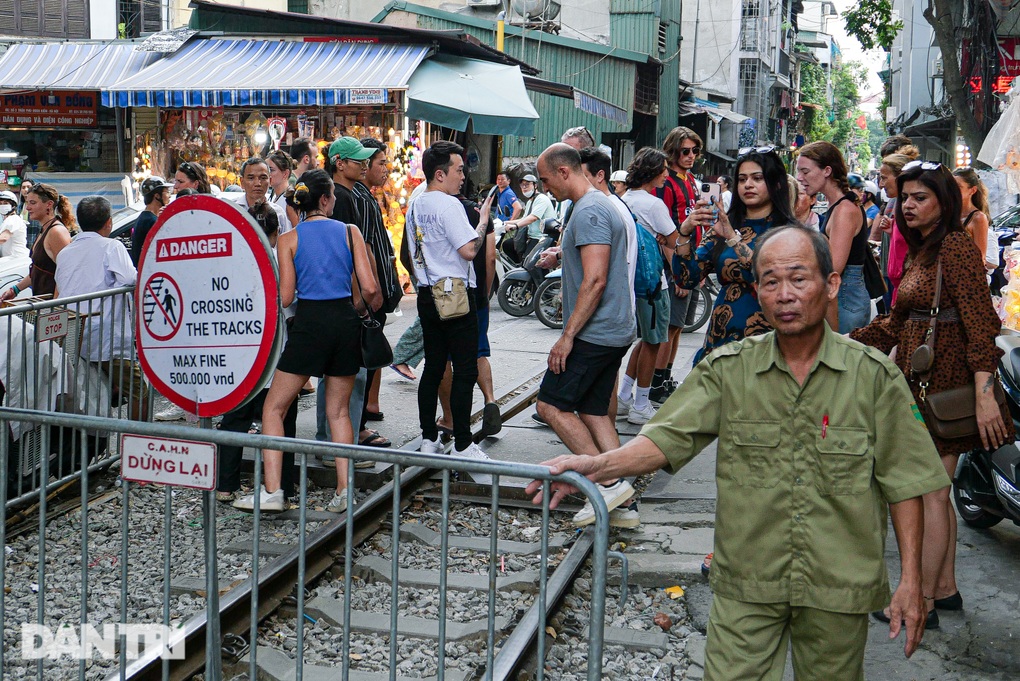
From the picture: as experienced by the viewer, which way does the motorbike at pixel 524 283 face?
facing the viewer and to the left of the viewer

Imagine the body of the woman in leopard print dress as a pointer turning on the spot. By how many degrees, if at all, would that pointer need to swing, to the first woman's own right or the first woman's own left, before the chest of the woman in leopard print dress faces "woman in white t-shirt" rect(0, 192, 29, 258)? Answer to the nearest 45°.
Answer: approximately 90° to the first woman's own right

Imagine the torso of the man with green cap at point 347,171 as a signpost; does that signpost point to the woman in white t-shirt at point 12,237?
no

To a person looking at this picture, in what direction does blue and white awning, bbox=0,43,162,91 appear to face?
facing the viewer

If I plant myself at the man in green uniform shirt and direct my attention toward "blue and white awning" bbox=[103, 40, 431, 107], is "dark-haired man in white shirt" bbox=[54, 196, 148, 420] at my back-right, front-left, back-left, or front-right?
front-left

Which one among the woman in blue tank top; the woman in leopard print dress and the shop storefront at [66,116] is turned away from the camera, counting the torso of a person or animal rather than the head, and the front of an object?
the woman in blue tank top

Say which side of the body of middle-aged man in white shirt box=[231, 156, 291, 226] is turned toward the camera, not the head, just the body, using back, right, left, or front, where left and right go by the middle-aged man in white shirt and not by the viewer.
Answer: front

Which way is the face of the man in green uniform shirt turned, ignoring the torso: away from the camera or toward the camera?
toward the camera

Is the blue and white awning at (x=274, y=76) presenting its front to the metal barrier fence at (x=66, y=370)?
yes

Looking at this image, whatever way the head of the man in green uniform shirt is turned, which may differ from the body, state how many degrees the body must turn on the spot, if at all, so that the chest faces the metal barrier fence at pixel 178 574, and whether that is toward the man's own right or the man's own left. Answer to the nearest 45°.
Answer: approximately 90° to the man's own right

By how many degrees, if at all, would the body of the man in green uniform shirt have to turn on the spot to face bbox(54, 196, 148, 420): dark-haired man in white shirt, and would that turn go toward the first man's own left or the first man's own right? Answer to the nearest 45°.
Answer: approximately 135° to the first man's own right

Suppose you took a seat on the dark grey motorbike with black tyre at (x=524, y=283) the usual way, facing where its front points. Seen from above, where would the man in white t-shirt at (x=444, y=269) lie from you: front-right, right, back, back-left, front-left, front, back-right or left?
front-left

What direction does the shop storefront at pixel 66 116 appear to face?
toward the camera

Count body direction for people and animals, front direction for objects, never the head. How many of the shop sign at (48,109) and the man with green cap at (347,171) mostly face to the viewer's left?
0

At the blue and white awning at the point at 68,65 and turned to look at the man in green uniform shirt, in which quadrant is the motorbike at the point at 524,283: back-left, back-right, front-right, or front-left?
front-left

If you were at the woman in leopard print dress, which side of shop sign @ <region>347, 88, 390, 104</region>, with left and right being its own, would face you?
front

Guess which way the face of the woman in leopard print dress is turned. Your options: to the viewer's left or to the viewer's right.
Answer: to the viewer's left

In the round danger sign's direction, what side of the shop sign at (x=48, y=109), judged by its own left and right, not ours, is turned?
front

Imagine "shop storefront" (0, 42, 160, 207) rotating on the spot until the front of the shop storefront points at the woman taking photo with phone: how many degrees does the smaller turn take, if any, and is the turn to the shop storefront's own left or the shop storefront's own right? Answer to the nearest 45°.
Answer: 0° — it already faces them

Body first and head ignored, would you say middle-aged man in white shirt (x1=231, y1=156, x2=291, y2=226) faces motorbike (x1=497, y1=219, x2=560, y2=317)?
no
